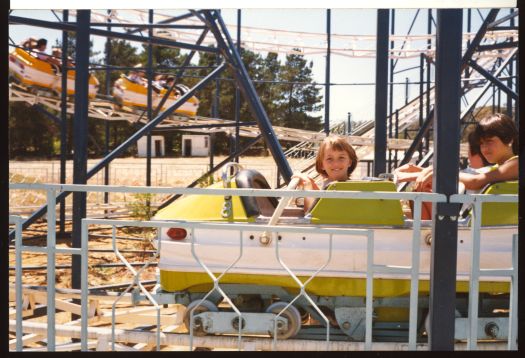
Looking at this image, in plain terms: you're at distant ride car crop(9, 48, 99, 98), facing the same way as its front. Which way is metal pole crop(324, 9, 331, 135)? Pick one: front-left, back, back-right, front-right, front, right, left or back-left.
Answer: front-right

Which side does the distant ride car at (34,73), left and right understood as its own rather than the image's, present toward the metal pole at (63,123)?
right

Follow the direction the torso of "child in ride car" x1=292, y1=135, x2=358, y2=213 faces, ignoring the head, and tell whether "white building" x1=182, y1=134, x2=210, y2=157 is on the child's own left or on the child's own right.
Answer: on the child's own right

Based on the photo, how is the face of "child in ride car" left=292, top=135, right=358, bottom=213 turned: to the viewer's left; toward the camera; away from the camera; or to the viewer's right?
toward the camera

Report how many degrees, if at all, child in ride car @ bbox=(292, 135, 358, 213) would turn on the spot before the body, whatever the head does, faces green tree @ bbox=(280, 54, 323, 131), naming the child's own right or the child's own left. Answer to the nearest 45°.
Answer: approximately 135° to the child's own right

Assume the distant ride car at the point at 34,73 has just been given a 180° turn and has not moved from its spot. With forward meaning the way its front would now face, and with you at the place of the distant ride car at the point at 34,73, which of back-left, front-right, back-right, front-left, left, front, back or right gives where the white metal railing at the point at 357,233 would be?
left

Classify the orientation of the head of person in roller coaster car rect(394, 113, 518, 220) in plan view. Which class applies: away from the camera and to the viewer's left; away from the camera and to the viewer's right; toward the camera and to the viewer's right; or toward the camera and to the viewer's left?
toward the camera and to the viewer's left

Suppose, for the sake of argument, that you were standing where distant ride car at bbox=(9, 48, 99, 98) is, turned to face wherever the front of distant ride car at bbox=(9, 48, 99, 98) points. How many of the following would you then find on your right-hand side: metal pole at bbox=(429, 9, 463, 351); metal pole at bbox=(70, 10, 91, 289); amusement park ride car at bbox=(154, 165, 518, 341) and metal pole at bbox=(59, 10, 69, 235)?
4

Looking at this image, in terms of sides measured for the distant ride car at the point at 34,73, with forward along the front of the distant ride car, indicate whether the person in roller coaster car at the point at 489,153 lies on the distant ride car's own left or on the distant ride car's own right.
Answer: on the distant ride car's own right

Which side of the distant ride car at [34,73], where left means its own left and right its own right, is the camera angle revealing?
right

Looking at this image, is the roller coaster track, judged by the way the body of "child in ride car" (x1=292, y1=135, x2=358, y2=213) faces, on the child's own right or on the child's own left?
on the child's own right
